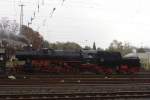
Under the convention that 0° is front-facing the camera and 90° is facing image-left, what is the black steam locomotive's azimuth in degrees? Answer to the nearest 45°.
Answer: approximately 90°

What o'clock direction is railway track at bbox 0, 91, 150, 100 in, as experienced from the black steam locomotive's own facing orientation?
The railway track is roughly at 9 o'clock from the black steam locomotive.
